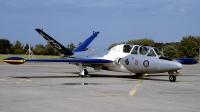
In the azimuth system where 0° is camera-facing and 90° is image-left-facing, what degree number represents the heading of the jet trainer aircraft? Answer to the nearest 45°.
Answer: approximately 315°
